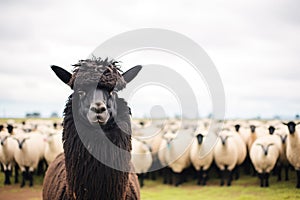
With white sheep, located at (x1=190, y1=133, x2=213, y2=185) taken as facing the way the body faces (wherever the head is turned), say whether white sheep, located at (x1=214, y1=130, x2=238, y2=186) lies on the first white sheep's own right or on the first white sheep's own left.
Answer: on the first white sheep's own left

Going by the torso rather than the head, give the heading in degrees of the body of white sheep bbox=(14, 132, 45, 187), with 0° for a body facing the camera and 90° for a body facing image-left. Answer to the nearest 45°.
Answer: approximately 0°

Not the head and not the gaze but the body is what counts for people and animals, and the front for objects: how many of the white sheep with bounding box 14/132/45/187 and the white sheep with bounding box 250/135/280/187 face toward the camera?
2

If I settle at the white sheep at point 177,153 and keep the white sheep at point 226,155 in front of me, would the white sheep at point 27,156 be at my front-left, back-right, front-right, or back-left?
back-right

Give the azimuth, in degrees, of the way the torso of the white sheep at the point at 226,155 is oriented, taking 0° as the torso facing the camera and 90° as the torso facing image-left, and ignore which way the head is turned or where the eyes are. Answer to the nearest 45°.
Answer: approximately 0°

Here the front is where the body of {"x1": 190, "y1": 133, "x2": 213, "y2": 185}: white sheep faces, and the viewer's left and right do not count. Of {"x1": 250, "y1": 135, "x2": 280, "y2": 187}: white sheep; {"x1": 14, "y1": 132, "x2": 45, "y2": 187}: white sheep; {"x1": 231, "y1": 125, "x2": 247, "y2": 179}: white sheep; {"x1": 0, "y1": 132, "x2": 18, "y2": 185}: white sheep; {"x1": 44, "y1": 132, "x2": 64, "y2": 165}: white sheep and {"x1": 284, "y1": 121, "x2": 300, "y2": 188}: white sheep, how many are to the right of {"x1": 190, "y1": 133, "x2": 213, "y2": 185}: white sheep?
3
